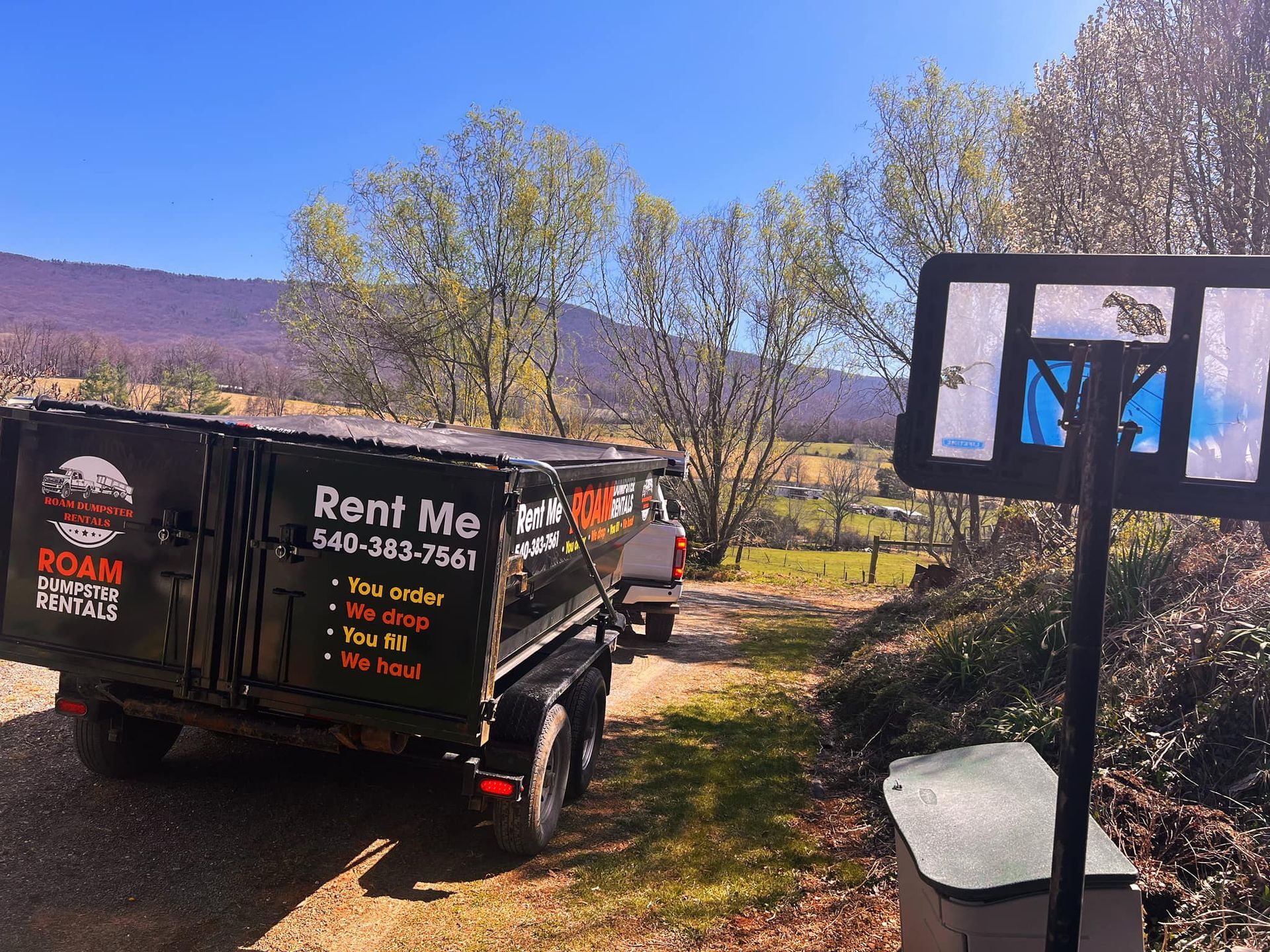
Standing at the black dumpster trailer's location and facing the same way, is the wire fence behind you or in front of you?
in front

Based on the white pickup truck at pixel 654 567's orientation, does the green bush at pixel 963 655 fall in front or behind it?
behind

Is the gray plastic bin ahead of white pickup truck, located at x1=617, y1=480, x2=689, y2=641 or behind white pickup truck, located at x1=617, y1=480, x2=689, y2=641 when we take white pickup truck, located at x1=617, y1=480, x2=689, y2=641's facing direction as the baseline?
behind

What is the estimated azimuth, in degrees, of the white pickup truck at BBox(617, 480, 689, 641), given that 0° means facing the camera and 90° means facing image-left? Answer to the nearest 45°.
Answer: approximately 180°

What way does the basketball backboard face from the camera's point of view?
away from the camera

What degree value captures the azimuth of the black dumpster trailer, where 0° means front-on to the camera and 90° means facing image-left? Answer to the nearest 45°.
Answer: approximately 225°

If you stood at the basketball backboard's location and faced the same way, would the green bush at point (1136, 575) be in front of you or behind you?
in front

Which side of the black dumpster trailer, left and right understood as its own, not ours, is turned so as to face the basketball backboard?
right

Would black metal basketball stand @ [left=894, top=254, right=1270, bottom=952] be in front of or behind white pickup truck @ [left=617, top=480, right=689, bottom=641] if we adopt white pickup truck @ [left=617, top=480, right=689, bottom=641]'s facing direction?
behind

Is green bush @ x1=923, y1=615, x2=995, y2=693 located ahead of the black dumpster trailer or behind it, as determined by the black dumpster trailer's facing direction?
ahead

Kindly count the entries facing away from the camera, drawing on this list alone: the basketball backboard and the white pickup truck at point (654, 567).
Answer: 2
